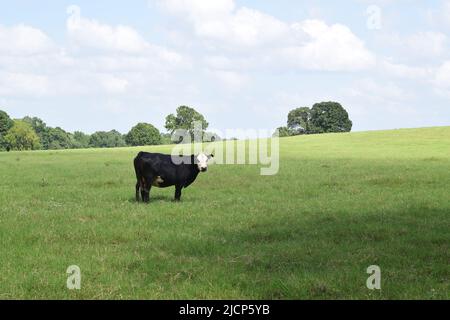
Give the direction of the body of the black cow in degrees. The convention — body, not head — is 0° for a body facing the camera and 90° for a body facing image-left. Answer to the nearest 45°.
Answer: approximately 270°
